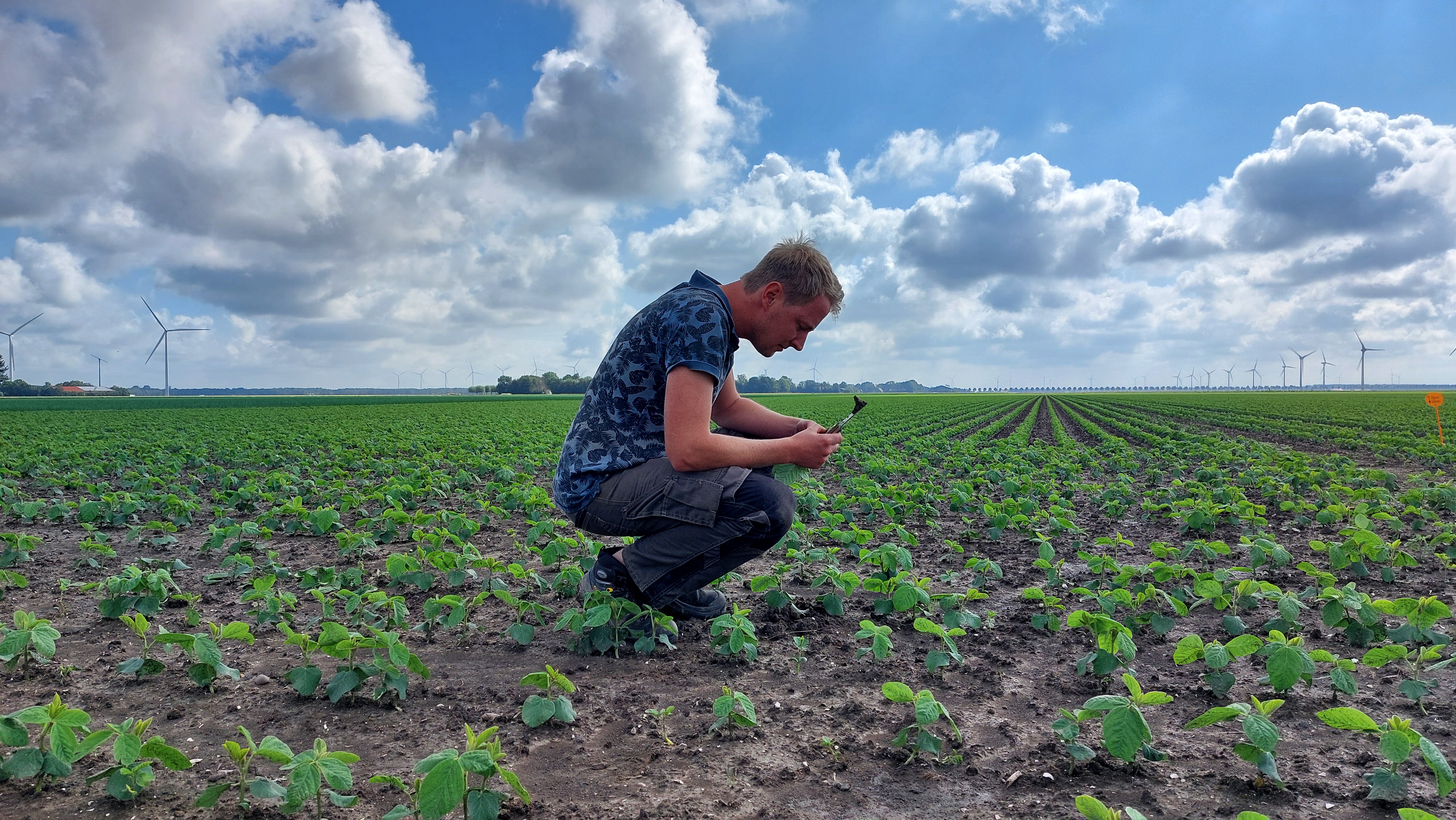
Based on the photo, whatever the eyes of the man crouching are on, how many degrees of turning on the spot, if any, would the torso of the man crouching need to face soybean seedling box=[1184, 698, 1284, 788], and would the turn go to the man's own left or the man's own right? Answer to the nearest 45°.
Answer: approximately 45° to the man's own right

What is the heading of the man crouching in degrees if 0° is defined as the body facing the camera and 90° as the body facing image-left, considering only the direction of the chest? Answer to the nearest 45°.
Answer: approximately 270°

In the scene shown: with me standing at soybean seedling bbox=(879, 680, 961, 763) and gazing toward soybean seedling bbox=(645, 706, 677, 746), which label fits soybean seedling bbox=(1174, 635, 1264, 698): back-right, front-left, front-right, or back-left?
back-right

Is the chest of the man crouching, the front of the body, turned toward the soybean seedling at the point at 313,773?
no

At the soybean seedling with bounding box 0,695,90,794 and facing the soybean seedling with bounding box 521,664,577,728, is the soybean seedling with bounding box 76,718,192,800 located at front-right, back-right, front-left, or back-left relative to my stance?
front-right

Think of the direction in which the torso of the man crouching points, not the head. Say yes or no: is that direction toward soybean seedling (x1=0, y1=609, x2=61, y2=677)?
no

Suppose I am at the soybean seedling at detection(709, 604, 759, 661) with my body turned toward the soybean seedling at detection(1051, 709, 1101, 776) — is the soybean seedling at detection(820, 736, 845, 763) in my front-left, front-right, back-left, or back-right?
front-right

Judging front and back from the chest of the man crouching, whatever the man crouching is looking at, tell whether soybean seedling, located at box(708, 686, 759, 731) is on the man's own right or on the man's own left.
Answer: on the man's own right

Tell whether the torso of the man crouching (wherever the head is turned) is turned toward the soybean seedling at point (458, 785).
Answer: no

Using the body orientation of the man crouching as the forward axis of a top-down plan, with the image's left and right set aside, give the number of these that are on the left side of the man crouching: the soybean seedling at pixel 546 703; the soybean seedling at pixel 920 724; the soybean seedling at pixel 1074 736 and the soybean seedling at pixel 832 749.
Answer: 0

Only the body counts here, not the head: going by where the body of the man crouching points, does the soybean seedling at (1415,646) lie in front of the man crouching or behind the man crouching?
in front

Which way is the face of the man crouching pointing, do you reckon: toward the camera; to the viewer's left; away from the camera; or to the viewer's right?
to the viewer's right
